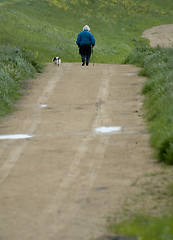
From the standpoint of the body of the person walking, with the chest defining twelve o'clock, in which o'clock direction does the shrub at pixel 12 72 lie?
The shrub is roughly at 7 o'clock from the person walking.

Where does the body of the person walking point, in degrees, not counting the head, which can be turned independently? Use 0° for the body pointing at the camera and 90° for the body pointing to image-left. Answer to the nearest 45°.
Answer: approximately 180°

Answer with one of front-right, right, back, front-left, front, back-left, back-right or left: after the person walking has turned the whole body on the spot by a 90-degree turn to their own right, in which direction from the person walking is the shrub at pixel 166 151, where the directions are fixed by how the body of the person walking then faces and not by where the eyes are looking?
right
